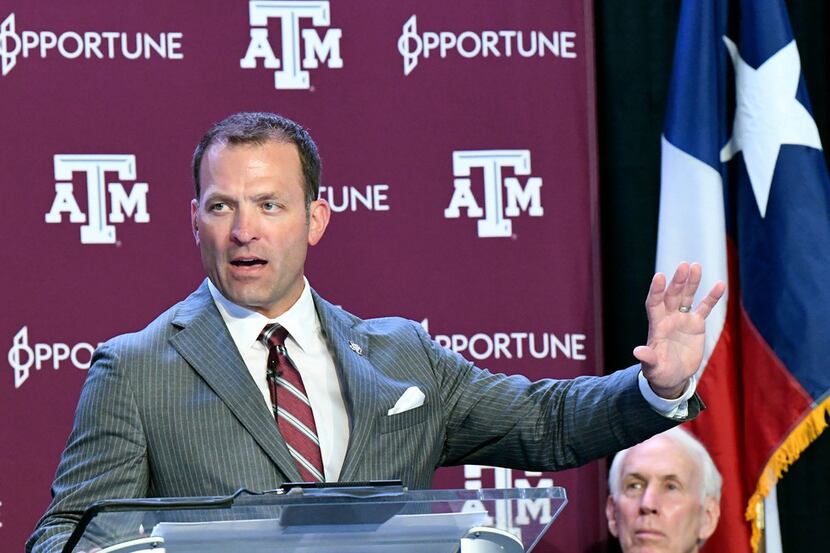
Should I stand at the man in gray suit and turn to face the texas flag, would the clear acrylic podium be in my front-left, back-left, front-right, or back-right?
back-right

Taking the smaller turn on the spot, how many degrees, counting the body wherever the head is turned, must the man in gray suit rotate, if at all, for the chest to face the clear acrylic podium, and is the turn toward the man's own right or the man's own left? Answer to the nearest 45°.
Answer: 0° — they already face it

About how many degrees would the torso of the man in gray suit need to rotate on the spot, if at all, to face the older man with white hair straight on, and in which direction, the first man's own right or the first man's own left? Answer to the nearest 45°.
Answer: approximately 135° to the first man's own left
